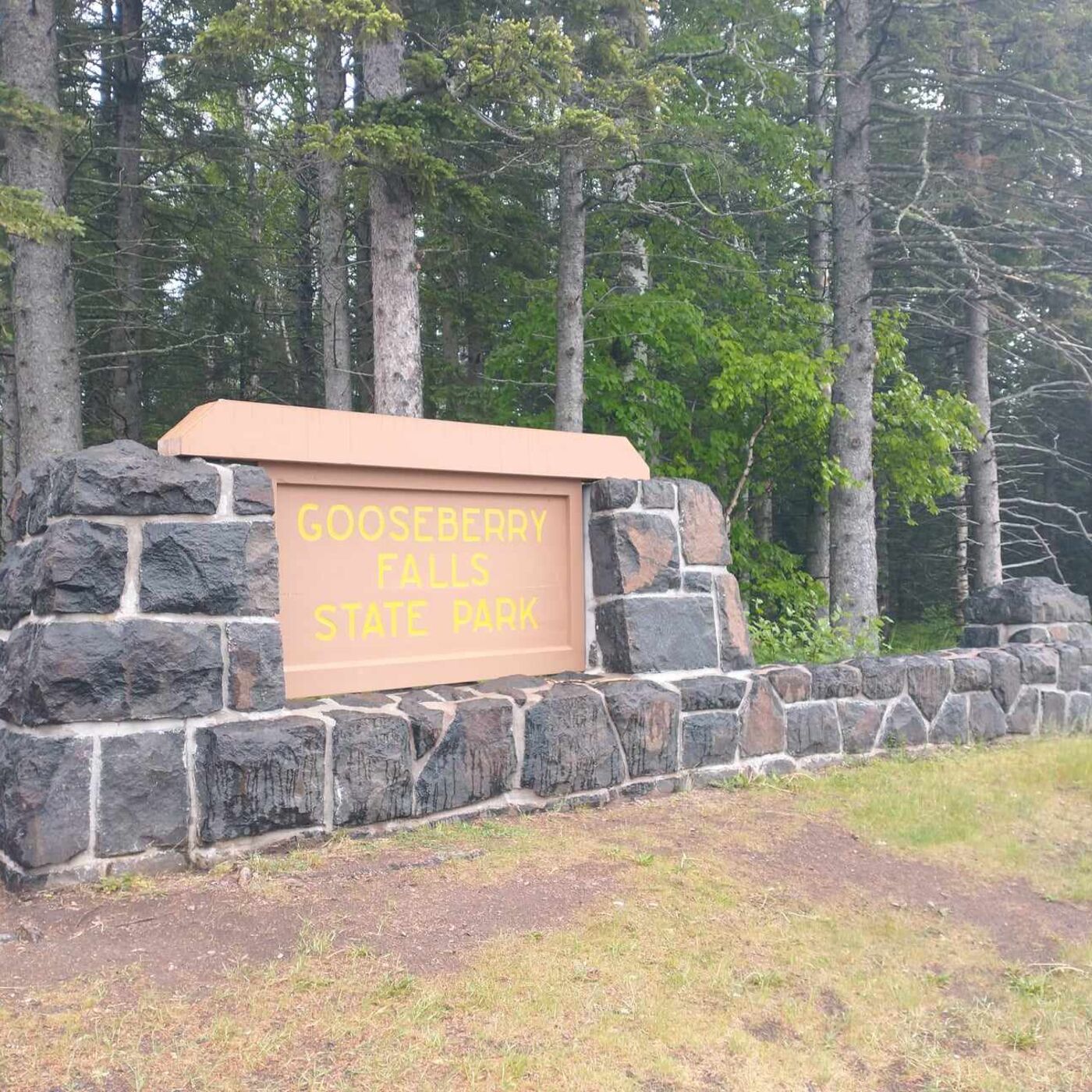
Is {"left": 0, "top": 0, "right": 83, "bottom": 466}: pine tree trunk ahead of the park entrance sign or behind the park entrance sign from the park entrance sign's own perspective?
behind

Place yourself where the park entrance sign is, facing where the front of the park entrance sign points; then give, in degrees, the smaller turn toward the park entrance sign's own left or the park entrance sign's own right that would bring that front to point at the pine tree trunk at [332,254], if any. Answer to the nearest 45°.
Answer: approximately 135° to the park entrance sign's own left

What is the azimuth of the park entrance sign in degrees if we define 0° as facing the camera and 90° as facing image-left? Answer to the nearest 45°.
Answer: approximately 315°

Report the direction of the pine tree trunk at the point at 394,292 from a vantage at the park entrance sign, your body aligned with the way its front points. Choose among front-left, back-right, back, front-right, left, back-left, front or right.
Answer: back-left

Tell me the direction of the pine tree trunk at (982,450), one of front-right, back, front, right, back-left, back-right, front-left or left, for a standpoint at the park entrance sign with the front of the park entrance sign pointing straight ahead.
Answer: left

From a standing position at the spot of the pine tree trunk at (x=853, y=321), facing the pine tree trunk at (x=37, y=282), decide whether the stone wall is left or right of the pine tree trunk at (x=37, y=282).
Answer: left
